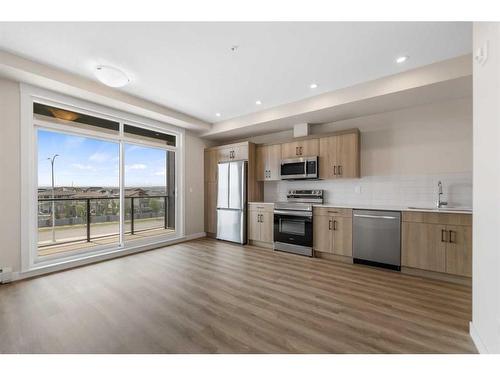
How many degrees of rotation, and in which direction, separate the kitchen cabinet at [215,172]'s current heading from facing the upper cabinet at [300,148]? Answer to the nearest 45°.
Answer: approximately 90° to its left

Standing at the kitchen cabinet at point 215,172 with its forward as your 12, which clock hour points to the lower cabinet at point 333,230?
The lower cabinet is roughly at 9 o'clock from the kitchen cabinet.

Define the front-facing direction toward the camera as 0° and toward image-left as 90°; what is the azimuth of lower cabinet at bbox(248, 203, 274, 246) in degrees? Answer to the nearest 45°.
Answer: approximately 45°

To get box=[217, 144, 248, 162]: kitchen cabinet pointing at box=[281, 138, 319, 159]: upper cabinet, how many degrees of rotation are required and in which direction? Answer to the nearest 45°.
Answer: approximately 90° to its left

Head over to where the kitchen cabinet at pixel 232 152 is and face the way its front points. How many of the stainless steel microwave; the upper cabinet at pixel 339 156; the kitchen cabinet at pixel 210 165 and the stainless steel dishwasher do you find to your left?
3

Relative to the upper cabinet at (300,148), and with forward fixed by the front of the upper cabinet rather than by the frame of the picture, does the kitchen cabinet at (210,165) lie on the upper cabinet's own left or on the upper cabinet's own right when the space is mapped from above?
on the upper cabinet's own right

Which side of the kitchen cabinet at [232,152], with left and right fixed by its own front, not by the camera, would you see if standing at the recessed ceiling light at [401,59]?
left

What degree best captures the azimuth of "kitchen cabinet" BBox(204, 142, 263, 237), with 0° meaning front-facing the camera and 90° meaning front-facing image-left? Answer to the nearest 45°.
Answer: approximately 45°

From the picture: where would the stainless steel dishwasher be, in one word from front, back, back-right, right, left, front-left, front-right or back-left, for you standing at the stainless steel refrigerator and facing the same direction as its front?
left
